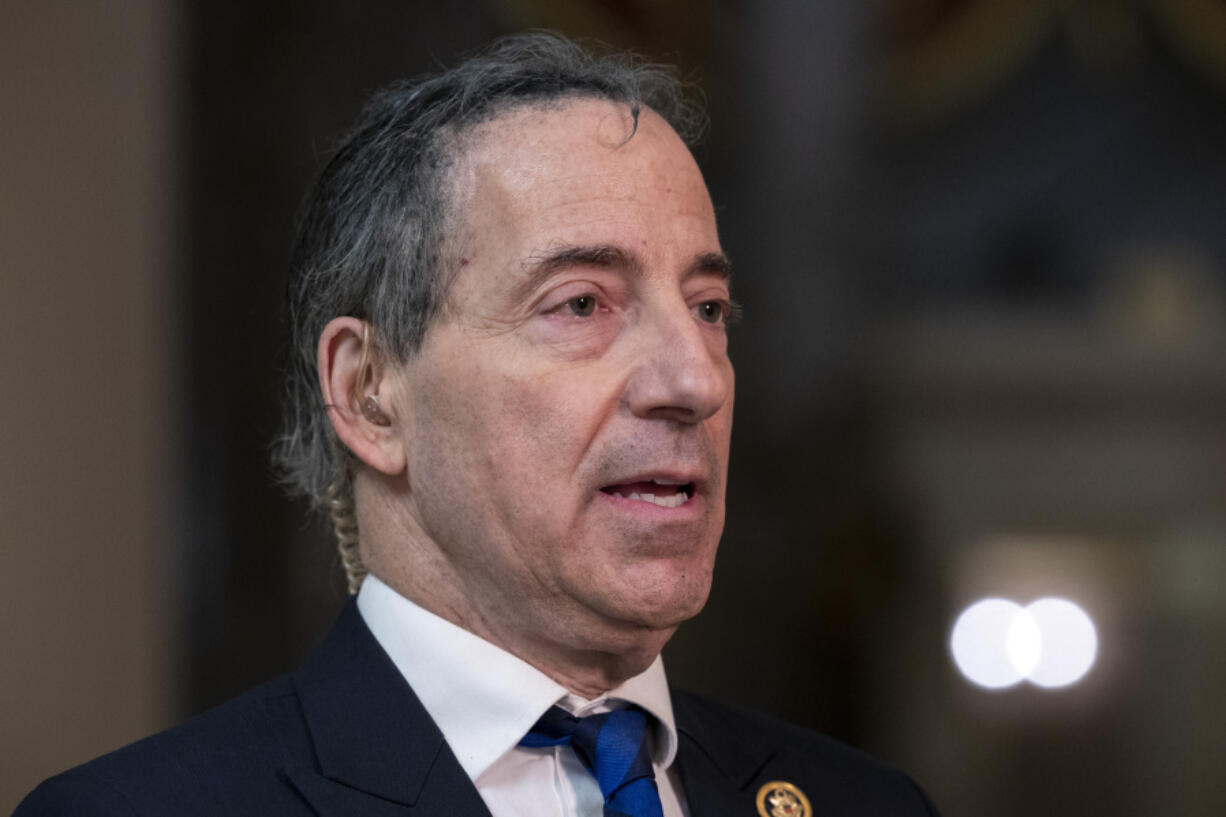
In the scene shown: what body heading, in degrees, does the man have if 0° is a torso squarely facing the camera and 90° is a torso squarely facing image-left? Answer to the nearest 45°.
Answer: approximately 315°
